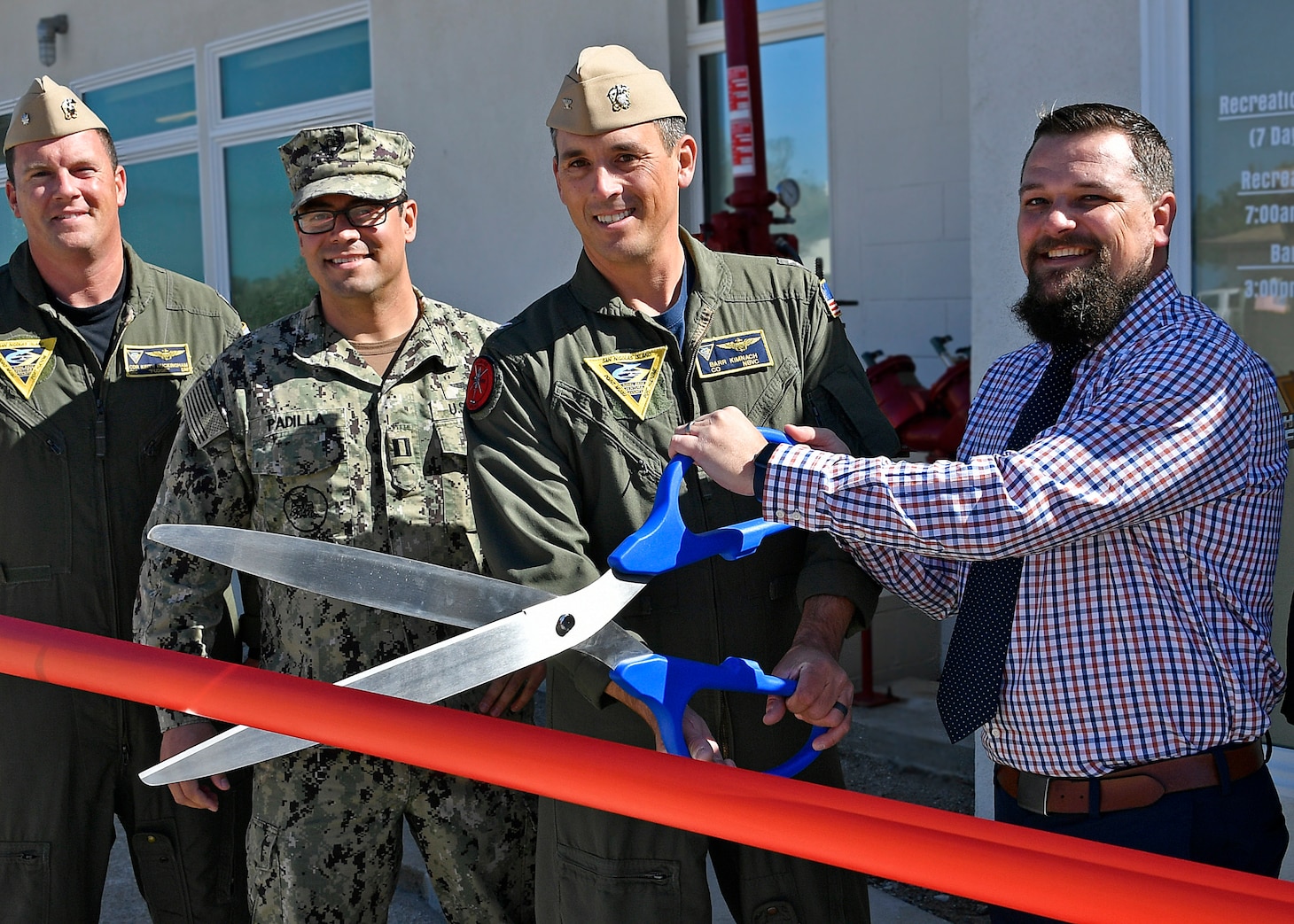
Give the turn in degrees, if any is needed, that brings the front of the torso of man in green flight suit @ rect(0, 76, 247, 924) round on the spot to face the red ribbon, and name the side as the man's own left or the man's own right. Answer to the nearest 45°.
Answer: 0° — they already face it

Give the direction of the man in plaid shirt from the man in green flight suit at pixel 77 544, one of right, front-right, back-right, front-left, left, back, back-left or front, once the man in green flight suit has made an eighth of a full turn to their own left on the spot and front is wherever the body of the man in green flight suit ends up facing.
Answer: front

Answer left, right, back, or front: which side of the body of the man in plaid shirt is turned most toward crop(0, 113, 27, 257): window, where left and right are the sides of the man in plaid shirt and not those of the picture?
right

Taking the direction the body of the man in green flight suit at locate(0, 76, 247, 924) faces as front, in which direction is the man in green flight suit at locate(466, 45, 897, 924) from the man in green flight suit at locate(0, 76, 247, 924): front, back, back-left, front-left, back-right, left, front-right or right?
front-left

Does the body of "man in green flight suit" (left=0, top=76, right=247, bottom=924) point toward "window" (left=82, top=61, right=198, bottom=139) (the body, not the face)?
no

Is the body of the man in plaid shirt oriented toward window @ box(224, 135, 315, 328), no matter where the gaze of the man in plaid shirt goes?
no

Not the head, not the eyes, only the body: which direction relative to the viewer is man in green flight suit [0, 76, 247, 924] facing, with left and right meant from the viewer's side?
facing the viewer

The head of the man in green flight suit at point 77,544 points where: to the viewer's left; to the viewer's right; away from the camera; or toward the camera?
toward the camera

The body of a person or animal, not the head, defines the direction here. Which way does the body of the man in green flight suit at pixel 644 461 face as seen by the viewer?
toward the camera

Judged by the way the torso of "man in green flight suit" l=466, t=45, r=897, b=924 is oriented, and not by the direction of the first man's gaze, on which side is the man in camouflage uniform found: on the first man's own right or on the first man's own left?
on the first man's own right

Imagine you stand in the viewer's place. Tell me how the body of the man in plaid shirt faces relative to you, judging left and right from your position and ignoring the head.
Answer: facing the viewer and to the left of the viewer

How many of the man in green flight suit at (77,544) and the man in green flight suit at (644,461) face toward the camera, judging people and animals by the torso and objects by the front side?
2

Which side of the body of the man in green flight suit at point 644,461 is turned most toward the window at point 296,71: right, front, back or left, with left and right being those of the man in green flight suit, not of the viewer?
back

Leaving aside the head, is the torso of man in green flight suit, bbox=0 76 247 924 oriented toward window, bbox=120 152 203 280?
no

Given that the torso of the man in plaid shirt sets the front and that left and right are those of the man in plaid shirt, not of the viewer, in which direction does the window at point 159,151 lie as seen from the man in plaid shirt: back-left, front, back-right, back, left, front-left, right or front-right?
right

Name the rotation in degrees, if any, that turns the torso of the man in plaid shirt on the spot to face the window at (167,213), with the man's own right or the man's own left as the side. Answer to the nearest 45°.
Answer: approximately 90° to the man's own right

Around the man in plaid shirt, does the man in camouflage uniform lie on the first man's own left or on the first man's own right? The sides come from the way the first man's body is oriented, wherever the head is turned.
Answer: on the first man's own right

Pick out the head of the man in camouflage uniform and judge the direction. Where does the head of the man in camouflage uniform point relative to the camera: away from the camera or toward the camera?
toward the camera

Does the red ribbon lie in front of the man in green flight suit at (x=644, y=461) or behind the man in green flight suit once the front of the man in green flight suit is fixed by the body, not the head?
in front

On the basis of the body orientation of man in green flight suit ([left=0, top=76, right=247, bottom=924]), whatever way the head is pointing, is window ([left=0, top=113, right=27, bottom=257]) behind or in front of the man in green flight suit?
behind
